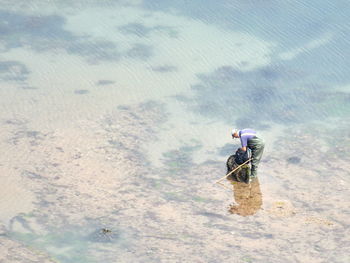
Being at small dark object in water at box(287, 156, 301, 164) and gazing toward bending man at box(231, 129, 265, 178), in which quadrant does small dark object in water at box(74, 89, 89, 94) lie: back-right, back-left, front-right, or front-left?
front-right

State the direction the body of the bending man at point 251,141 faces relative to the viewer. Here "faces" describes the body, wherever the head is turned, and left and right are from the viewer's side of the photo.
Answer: facing to the left of the viewer

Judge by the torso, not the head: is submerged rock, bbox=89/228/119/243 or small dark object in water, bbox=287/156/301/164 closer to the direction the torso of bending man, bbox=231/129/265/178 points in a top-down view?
the submerged rock

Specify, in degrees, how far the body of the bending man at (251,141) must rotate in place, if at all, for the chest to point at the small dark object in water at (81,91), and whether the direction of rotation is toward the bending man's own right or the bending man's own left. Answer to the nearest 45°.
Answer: approximately 45° to the bending man's own right

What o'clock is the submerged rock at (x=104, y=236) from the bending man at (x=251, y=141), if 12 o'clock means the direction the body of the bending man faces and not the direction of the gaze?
The submerged rock is roughly at 12 o'clock from the bending man.

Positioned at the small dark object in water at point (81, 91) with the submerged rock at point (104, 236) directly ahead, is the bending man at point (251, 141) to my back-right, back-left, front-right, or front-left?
front-left

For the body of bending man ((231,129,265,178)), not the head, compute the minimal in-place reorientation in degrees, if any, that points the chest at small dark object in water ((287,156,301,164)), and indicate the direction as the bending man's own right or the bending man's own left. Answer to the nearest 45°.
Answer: approximately 135° to the bending man's own right
